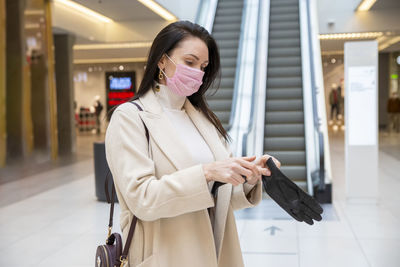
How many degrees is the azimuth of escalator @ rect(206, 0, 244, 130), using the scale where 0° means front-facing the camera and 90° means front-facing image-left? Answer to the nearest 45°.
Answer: approximately 0°

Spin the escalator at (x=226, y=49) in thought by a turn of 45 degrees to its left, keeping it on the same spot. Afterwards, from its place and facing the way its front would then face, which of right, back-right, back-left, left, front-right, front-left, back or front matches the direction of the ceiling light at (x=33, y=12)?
back-right

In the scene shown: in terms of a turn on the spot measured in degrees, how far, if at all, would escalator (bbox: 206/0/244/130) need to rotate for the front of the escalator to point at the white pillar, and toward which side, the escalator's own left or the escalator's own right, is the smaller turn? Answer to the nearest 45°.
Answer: approximately 45° to the escalator's own left

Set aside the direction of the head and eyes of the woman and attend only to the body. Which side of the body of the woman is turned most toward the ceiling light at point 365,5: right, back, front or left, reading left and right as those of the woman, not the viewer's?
left

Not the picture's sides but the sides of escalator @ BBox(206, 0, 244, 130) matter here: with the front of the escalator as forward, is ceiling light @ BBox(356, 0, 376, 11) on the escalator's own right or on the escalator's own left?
on the escalator's own left

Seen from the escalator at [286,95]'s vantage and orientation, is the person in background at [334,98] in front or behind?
behind

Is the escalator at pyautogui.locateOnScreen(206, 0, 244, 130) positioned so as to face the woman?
yes

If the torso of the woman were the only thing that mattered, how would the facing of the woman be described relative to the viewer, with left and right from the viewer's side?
facing the viewer and to the right of the viewer

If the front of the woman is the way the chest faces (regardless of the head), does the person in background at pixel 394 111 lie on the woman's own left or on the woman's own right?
on the woman's own left

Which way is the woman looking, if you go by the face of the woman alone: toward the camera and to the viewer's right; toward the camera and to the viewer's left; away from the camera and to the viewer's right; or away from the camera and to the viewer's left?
toward the camera and to the viewer's right

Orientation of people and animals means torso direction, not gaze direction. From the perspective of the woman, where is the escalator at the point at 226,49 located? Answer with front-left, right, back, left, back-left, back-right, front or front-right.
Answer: back-left

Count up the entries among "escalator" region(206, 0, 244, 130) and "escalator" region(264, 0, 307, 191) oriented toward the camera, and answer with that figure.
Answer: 2

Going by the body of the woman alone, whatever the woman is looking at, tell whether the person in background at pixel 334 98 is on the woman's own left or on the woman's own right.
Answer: on the woman's own left
